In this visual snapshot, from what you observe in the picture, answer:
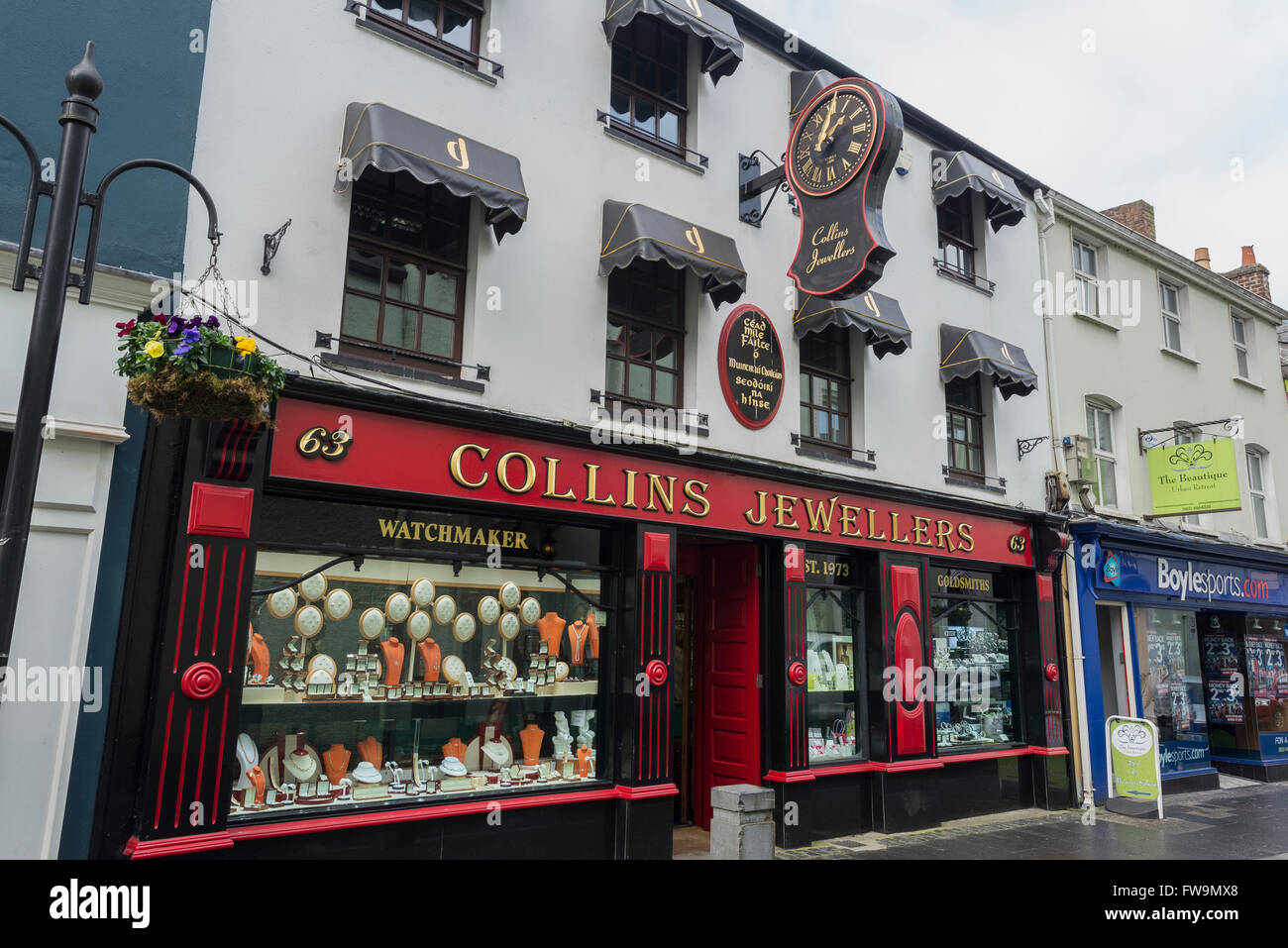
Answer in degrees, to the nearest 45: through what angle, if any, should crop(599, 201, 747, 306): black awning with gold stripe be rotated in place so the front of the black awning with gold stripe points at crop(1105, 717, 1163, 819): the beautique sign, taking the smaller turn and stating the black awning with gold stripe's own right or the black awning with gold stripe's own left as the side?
approximately 90° to the black awning with gold stripe's own left

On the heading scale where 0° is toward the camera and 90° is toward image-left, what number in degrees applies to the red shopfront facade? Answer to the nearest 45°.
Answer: approximately 315°

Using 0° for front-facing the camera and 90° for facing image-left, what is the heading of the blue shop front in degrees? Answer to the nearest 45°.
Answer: approximately 315°

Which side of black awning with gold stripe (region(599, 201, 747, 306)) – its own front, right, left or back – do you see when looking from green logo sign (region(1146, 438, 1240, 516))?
left

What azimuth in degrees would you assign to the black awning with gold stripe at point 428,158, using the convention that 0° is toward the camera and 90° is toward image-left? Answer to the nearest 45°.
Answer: approximately 315°

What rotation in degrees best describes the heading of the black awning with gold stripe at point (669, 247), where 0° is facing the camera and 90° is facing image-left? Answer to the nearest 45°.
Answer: approximately 315°

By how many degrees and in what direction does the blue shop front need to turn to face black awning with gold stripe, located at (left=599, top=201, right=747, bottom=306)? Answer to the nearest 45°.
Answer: approximately 45° to its right

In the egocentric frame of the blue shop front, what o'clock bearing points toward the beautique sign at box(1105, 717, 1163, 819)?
The beautique sign is roughly at 2 o'clock from the blue shop front.

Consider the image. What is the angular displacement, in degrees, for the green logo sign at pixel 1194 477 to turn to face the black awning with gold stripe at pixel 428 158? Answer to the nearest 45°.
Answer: approximately 45° to its right

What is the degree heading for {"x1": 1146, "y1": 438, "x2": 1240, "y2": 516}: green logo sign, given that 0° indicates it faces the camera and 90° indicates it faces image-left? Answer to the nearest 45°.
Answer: approximately 0°
